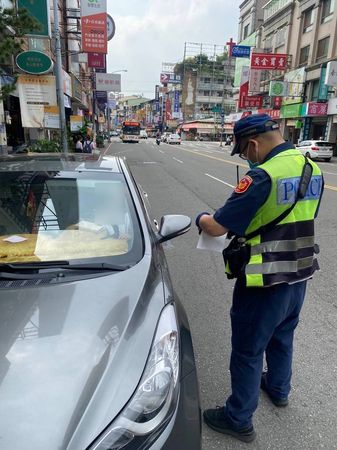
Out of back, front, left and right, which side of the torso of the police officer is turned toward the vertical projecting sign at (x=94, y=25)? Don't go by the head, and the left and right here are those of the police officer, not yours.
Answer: front

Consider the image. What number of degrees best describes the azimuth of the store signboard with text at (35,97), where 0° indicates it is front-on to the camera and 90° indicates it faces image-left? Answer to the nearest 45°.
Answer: approximately 0°

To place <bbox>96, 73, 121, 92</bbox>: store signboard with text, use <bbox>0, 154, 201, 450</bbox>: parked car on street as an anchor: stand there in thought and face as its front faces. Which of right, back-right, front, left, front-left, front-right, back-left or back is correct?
back

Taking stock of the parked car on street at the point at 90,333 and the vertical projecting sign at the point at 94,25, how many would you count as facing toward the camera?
2

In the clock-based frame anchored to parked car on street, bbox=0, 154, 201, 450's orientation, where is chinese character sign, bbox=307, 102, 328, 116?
The chinese character sign is roughly at 7 o'clock from the parked car on street.

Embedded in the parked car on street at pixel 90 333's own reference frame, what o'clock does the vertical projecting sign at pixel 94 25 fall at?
The vertical projecting sign is roughly at 6 o'clock from the parked car on street.

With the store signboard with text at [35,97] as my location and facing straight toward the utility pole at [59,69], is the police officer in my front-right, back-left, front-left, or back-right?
front-right

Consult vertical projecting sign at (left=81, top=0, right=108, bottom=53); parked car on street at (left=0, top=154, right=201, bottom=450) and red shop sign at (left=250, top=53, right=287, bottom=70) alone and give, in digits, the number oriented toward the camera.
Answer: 3

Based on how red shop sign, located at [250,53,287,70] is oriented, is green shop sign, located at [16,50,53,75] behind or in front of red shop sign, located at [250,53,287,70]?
in front

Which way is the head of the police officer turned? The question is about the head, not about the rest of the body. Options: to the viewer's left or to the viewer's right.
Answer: to the viewer's left

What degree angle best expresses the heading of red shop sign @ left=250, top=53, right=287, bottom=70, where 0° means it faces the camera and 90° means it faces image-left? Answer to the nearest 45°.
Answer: approximately 0°
